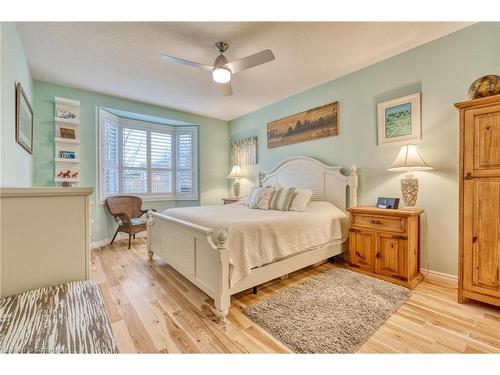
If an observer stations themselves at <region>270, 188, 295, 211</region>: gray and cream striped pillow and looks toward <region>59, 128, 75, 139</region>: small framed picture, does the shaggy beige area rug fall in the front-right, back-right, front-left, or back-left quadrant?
back-left

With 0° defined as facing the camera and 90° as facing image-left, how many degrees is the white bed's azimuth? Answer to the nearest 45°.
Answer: approximately 45°

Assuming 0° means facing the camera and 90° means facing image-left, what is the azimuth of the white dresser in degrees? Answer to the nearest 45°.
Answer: approximately 270°

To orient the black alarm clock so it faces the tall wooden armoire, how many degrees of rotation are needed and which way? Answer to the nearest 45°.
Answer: approximately 90° to its left

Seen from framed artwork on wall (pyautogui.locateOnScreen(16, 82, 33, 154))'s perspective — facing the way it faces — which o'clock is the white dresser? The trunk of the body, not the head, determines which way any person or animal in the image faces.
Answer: The white dresser is roughly at 3 o'clock from the framed artwork on wall.

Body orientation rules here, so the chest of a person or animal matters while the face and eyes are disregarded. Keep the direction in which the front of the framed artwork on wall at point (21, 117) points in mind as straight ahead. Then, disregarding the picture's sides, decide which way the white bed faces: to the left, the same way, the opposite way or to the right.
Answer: the opposite way

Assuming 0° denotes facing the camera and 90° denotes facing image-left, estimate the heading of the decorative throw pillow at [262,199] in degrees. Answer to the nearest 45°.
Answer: approximately 45°

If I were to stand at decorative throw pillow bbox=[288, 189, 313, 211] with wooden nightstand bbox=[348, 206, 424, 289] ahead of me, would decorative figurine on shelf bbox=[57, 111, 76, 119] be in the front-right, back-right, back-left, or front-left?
back-right

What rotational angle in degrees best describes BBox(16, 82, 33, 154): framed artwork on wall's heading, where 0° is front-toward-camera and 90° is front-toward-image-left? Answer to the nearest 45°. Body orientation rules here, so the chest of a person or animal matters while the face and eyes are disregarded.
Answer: approximately 270°
